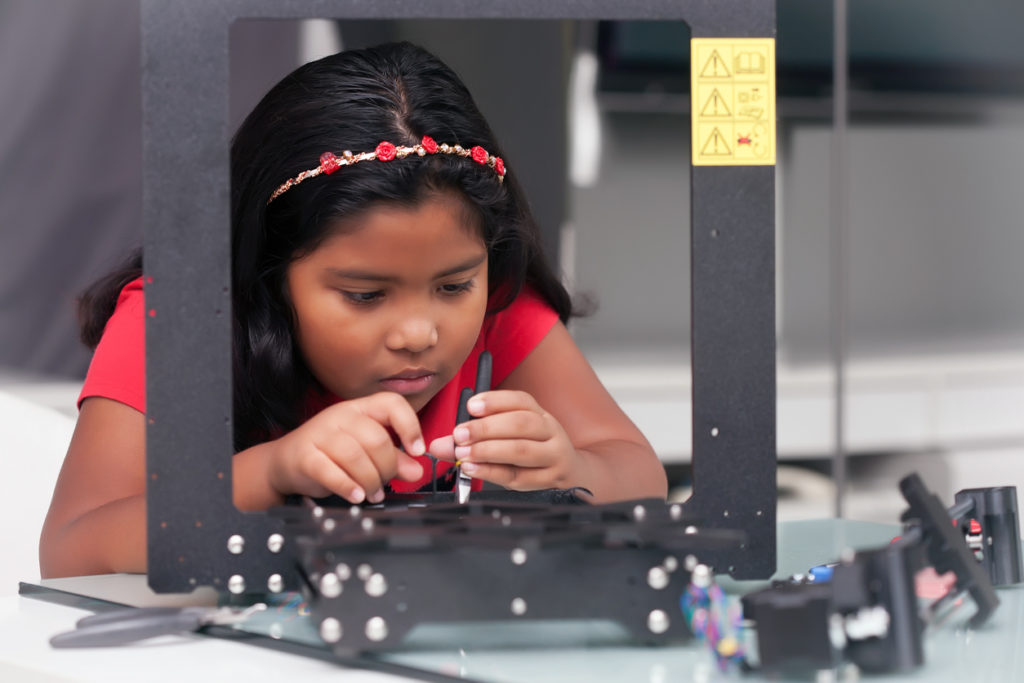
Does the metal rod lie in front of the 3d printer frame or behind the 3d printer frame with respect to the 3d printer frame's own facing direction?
behind

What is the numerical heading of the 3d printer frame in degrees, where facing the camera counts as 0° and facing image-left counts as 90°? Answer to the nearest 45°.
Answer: approximately 0°
